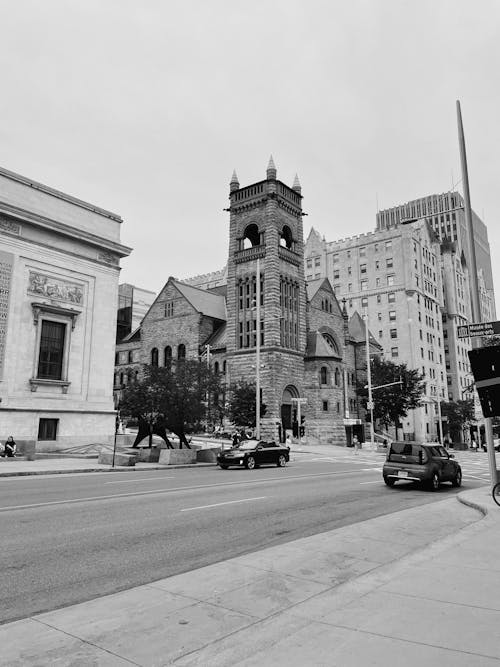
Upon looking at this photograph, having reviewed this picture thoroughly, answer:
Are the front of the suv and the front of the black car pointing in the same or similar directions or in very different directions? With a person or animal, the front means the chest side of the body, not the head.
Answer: very different directions

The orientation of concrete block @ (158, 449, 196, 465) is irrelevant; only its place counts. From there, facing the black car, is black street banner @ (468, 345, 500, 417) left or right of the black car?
right

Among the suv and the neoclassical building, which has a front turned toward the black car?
the neoclassical building

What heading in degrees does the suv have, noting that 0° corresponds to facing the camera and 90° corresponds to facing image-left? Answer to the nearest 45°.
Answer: approximately 225°
